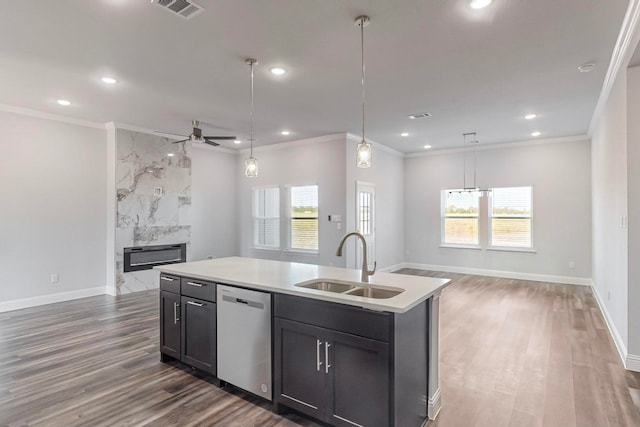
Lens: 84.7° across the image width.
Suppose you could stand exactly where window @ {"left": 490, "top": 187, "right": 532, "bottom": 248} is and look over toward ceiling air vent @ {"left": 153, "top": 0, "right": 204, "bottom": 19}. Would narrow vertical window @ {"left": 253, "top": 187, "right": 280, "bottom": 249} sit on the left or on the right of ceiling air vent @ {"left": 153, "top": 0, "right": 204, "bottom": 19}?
right

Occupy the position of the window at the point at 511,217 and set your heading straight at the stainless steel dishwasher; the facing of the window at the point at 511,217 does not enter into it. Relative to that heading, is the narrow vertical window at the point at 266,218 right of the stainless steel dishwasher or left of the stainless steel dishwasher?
right

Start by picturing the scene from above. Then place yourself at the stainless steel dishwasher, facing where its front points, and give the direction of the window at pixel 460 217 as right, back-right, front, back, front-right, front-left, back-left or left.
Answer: back

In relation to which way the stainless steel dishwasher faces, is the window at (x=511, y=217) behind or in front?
behind

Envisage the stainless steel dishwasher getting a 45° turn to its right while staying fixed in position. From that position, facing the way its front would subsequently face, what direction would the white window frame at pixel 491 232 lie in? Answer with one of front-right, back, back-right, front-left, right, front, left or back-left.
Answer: back-right

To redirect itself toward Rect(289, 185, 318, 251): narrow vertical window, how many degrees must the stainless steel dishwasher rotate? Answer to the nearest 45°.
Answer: approximately 135° to its right

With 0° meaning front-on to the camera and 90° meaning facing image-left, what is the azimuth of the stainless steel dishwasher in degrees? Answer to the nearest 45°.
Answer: approximately 45°

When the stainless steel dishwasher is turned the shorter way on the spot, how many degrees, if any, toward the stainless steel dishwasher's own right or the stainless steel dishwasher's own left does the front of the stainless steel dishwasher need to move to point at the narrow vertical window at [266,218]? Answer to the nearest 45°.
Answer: approximately 135° to the stainless steel dishwasher's own right
